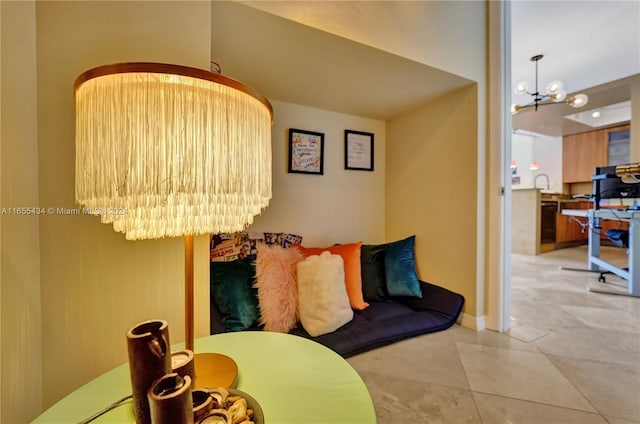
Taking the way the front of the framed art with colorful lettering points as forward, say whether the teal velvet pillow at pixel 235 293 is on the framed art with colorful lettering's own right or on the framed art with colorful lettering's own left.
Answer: on the framed art with colorful lettering's own right

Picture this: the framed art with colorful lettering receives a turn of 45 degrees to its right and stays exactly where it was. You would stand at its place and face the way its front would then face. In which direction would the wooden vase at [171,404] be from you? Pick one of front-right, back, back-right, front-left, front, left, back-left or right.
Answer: front

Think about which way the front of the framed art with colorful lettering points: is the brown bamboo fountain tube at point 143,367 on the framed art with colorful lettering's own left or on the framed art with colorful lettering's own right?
on the framed art with colorful lettering's own right

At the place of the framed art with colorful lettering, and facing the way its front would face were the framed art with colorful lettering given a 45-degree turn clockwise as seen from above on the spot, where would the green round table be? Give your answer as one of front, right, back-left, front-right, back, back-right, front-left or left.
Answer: front

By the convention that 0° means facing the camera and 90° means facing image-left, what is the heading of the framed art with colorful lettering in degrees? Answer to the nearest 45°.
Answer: approximately 315°

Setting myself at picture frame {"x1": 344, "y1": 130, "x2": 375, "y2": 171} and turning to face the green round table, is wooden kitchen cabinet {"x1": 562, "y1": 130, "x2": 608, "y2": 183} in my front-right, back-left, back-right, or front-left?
back-left

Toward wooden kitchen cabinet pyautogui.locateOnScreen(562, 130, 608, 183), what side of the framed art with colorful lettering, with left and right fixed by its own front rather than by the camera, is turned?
left
